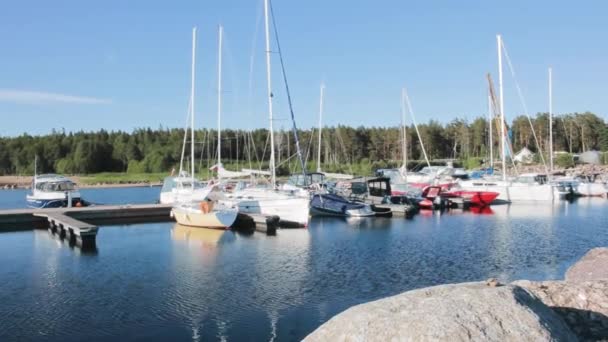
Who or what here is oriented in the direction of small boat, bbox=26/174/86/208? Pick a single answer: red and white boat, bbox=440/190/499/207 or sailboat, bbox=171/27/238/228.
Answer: the sailboat

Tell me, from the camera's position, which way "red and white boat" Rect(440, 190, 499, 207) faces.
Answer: facing the viewer and to the right of the viewer

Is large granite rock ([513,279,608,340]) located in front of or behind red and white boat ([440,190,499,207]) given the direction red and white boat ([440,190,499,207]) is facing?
in front

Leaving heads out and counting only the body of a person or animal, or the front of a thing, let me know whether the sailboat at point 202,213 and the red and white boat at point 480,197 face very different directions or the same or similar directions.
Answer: very different directions

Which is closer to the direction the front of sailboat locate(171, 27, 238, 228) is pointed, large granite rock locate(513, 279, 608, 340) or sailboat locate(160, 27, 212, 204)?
the sailboat

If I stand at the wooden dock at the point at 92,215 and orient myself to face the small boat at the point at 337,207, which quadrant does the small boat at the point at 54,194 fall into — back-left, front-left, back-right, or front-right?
back-left

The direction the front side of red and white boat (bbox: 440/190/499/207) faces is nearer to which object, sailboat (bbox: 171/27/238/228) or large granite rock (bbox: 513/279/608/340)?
the large granite rock

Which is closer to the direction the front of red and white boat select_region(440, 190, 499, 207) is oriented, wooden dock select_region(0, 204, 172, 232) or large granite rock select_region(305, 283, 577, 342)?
the large granite rock

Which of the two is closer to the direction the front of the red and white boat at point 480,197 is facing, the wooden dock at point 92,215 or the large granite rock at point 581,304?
the large granite rock

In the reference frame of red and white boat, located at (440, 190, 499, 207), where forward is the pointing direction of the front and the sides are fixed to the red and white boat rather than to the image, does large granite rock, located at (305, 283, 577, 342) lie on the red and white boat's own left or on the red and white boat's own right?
on the red and white boat's own right

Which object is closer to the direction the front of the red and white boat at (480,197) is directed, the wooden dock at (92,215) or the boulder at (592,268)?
the boulder
